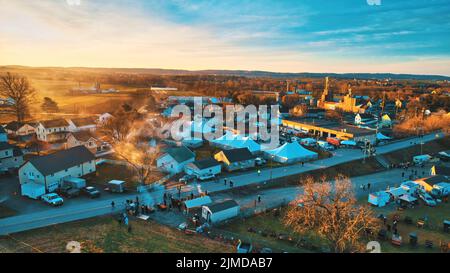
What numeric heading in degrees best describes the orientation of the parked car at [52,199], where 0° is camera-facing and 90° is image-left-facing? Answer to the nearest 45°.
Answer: approximately 315°

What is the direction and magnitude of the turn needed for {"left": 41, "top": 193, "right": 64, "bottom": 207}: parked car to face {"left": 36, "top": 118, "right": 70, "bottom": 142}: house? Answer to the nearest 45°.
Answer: approximately 135° to its left

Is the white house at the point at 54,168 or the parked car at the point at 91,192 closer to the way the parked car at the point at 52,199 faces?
the parked car

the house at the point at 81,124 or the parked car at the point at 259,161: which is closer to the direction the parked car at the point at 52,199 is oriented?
the parked car

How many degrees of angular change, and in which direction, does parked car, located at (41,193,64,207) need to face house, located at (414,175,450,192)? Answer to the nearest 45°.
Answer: approximately 45° to its left

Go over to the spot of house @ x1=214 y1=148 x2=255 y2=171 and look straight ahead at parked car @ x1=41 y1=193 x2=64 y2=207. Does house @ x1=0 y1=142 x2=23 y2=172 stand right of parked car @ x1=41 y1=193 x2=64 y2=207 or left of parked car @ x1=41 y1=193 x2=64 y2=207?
right

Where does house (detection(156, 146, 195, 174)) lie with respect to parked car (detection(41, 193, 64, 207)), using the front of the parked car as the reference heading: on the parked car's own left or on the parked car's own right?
on the parked car's own left

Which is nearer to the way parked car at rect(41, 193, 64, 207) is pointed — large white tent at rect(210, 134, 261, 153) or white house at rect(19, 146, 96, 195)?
the large white tent

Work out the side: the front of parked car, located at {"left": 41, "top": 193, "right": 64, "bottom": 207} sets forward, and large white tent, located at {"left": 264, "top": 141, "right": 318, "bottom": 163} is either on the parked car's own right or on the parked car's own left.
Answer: on the parked car's own left

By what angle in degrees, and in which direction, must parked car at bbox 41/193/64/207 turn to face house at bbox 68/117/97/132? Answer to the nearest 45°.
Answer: approximately 135° to its left
